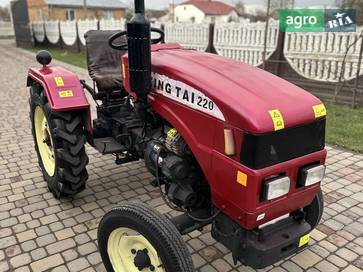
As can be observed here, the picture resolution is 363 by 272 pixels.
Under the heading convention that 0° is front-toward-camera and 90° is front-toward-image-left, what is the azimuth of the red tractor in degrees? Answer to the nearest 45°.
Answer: approximately 315°
